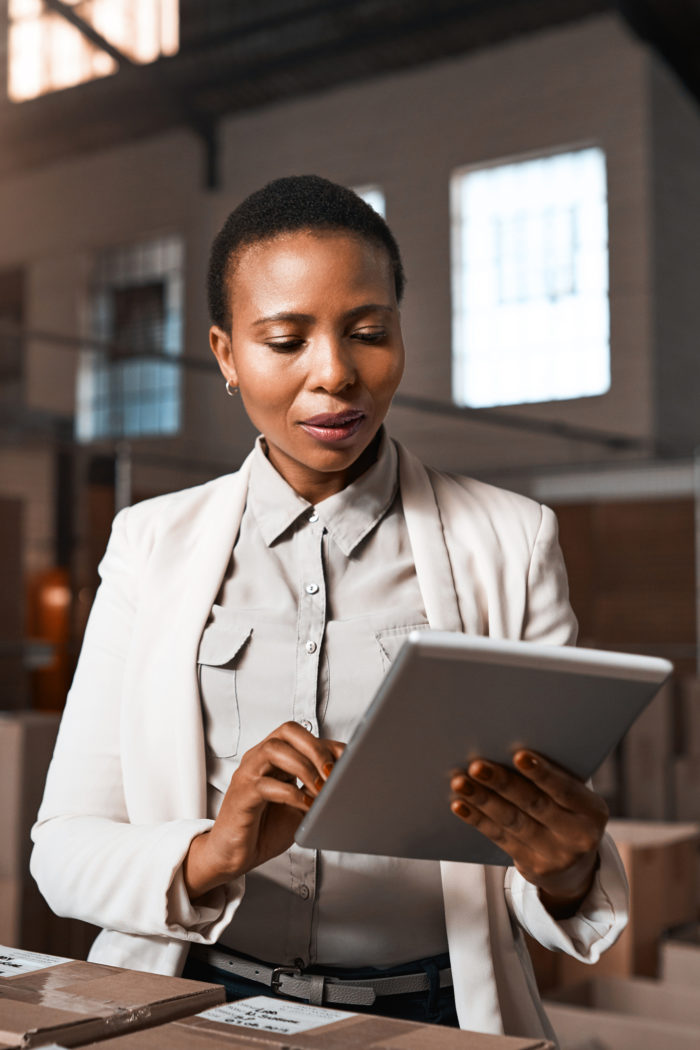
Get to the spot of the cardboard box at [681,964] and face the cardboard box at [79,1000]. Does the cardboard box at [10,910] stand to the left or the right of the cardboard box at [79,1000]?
right

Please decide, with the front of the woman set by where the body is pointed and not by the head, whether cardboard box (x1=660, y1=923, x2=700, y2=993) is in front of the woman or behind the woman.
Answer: behind

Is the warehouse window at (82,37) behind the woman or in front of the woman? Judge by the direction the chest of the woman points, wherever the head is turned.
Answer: behind

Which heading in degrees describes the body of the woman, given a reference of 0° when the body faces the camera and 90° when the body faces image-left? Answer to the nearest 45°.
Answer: approximately 0°

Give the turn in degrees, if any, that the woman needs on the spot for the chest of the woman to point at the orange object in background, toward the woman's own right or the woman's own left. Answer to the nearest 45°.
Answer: approximately 180°

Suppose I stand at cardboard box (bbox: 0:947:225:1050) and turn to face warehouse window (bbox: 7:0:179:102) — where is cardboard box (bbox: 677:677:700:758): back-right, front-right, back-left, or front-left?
front-right

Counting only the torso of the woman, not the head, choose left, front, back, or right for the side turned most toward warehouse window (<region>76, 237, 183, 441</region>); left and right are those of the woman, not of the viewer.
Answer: back

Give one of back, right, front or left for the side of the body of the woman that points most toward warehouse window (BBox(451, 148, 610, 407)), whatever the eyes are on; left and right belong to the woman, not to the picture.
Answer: back
